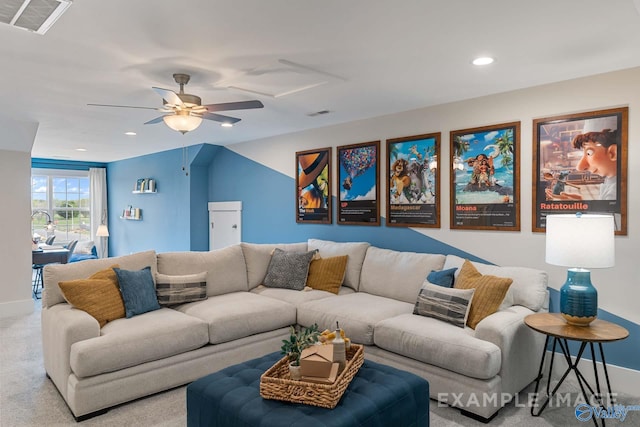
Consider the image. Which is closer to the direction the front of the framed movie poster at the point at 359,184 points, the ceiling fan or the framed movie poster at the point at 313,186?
the ceiling fan

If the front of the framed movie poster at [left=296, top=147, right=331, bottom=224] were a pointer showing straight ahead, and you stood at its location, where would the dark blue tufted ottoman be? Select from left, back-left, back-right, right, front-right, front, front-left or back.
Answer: front-left

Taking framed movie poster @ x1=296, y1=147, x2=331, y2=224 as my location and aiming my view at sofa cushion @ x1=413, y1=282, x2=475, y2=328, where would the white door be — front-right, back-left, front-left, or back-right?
back-right

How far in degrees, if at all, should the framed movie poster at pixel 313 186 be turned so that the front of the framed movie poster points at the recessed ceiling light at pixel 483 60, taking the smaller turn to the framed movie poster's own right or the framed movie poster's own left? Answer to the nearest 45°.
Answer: approximately 90° to the framed movie poster's own left

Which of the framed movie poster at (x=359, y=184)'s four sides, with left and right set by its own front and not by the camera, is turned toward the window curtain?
right

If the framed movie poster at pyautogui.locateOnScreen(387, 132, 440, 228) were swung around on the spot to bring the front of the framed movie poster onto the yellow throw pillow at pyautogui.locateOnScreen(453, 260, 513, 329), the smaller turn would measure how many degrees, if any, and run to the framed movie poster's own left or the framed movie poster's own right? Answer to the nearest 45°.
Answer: approximately 90° to the framed movie poster's own left

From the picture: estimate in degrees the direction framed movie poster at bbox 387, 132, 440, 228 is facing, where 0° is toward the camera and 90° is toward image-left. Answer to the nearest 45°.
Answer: approximately 45°
